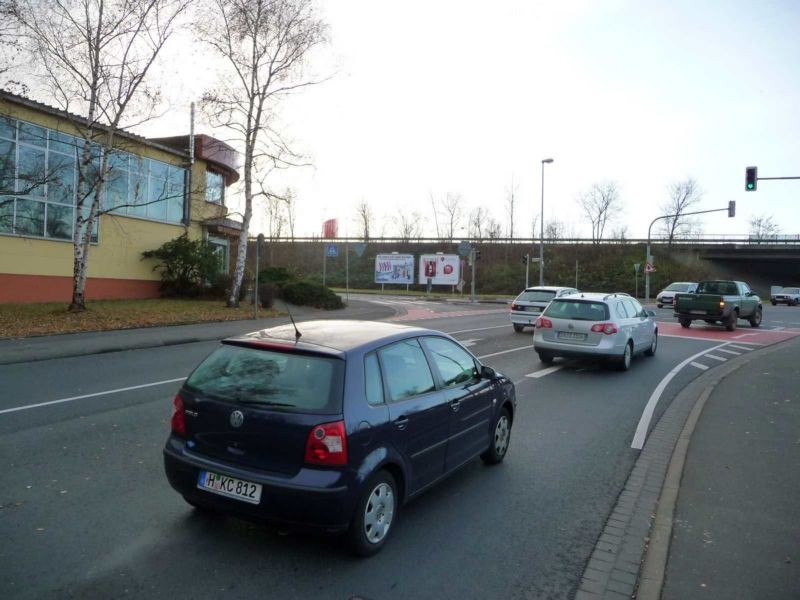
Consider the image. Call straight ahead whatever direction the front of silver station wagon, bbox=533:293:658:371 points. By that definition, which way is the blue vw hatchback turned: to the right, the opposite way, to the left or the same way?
the same way

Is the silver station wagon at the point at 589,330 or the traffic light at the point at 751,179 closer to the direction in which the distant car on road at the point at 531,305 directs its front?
the traffic light

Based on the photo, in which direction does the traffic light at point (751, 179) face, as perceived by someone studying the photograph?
facing the viewer

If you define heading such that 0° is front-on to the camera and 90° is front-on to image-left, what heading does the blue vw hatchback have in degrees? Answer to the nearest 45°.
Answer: approximately 225°

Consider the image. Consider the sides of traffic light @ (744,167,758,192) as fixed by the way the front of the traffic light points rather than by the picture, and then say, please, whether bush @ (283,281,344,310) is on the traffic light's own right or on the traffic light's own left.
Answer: on the traffic light's own right

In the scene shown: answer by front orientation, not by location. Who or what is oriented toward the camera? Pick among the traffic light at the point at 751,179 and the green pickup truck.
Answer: the traffic light

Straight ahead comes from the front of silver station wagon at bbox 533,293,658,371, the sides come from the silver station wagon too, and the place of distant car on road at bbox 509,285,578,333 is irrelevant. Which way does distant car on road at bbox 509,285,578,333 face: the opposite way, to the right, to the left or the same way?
the same way

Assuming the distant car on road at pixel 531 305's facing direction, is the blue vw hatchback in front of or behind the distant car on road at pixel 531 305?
behind

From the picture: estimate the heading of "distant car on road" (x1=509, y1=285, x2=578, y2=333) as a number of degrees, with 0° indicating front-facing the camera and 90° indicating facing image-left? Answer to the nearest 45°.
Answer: approximately 225°

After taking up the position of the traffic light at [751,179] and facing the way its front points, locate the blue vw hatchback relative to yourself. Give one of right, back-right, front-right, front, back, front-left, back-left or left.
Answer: front

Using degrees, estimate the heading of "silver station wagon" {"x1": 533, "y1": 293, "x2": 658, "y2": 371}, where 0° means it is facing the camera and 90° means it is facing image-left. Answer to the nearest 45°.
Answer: approximately 225°

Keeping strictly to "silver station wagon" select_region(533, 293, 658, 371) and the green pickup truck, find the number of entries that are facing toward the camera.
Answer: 0

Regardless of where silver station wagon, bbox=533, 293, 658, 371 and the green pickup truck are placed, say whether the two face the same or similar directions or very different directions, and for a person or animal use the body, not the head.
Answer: same or similar directions

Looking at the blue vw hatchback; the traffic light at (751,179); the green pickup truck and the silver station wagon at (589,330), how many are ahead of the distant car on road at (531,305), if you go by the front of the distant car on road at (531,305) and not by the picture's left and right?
2

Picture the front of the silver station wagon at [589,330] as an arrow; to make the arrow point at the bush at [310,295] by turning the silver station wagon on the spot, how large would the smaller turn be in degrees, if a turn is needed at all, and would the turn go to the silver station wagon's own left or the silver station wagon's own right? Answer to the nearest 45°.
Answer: approximately 90° to the silver station wagon's own left

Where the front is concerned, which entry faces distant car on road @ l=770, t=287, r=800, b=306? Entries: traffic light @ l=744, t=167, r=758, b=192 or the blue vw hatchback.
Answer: the blue vw hatchback

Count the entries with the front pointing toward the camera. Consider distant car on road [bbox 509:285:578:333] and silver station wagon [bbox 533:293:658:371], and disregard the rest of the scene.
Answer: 0

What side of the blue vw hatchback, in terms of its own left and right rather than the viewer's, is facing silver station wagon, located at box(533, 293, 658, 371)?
front

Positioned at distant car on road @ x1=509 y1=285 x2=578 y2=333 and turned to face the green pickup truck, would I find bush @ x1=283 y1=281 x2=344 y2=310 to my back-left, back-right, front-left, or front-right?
back-left
